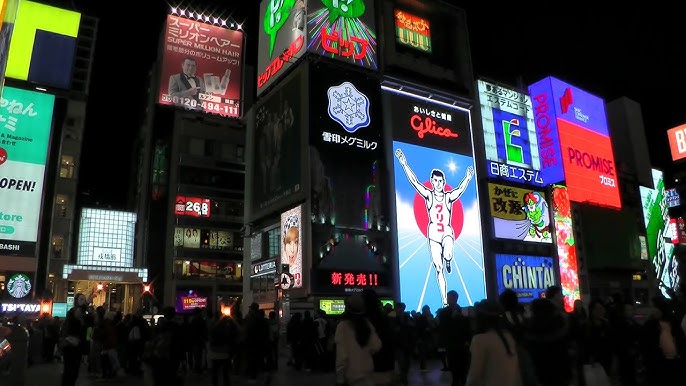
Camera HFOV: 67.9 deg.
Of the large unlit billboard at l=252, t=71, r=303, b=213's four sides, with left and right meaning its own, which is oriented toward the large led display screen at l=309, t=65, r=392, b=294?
left

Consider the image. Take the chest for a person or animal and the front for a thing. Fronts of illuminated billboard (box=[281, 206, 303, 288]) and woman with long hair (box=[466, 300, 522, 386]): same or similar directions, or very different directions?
very different directions

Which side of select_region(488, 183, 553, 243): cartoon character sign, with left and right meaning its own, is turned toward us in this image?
front

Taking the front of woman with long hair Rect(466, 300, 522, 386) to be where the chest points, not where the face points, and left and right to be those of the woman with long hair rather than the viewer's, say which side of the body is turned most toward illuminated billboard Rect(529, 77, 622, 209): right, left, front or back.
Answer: front

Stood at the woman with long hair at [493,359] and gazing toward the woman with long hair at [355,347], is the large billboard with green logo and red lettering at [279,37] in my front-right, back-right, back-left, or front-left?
front-right

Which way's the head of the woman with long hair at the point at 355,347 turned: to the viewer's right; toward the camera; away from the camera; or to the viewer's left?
away from the camera

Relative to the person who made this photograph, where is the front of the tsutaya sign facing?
facing the viewer

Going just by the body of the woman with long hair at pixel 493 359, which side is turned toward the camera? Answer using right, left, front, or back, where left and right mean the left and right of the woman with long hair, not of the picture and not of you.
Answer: back

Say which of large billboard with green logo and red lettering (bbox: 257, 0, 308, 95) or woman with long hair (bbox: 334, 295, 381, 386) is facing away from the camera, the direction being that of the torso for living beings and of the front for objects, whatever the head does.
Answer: the woman with long hair

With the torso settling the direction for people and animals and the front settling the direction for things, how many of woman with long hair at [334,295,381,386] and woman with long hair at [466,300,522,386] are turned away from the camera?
2

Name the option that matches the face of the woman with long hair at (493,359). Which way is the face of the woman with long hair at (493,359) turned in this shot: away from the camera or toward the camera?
away from the camera

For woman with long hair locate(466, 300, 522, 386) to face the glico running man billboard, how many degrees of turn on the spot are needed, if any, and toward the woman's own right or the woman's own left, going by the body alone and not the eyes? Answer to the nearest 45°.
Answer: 0° — they already face it

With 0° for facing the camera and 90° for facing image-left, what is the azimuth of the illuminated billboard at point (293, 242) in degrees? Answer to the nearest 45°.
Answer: approximately 45°

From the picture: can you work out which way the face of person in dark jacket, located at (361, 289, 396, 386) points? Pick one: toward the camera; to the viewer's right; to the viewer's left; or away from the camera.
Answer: away from the camera
